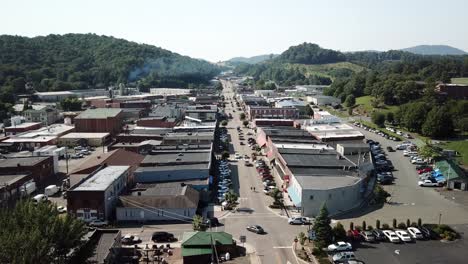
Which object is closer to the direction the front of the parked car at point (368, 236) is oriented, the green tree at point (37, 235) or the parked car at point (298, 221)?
the parked car

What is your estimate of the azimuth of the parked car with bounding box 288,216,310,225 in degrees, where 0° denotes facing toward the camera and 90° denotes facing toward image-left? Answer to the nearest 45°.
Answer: approximately 90°

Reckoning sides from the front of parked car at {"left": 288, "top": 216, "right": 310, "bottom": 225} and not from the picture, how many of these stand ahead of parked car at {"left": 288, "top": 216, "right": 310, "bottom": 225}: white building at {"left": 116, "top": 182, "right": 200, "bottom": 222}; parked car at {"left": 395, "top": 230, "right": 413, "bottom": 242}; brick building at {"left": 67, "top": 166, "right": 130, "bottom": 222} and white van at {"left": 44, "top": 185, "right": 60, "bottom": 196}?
3

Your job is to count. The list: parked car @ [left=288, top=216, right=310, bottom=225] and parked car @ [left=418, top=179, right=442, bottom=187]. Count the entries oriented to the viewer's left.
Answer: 2

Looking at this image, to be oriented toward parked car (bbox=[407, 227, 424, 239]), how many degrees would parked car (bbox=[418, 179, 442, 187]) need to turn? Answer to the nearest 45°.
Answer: approximately 90° to its left

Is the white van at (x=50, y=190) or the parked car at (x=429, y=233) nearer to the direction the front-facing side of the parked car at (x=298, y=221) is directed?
the white van

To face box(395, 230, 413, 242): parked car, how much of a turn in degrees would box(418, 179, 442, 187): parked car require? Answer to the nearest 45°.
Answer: approximately 90° to its left

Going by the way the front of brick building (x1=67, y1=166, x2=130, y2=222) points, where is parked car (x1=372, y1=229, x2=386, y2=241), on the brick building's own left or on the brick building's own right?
on the brick building's own left

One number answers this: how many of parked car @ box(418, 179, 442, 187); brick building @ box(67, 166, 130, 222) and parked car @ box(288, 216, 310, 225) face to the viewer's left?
2

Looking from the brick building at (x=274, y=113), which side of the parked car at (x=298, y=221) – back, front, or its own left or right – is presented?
right

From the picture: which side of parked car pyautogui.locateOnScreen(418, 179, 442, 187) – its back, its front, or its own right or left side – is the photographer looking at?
left
